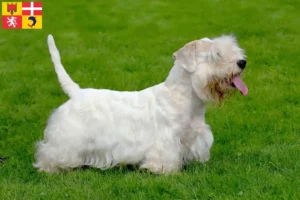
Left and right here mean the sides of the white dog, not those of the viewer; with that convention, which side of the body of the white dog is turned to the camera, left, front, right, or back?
right
